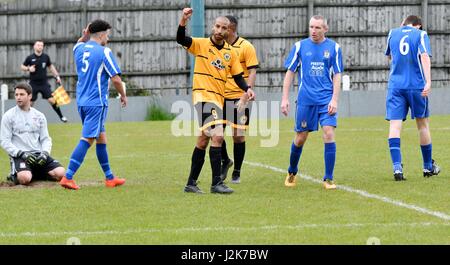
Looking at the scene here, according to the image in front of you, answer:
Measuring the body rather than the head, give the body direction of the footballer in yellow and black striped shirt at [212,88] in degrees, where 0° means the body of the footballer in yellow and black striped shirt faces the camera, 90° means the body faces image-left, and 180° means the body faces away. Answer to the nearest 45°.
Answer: approximately 315°

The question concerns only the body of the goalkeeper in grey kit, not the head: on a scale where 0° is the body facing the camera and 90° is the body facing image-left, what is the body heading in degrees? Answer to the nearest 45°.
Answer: approximately 0°

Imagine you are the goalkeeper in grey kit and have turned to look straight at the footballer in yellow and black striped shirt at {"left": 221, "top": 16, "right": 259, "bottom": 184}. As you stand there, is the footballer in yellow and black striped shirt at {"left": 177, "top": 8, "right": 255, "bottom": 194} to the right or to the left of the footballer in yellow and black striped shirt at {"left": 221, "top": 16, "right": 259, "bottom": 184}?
right

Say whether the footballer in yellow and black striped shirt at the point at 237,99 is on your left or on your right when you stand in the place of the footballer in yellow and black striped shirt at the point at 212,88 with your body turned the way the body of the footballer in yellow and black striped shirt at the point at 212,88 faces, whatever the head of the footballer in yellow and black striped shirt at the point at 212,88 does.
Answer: on your left

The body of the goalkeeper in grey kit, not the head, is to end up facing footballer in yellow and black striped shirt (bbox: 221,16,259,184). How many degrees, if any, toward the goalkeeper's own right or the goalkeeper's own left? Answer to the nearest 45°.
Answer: approximately 90° to the goalkeeper's own left
